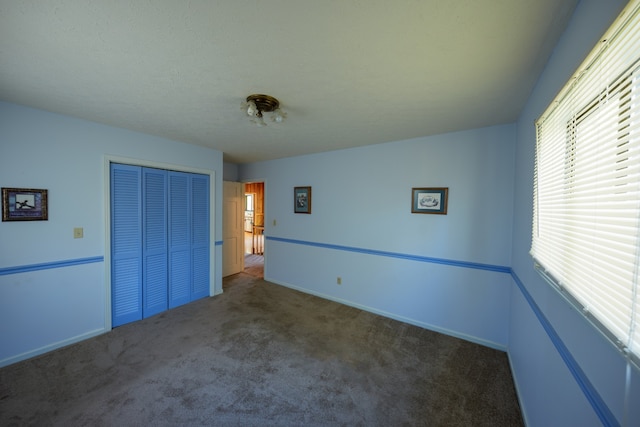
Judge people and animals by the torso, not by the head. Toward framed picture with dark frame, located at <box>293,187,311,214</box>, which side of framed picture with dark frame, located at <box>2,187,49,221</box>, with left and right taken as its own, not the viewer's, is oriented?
left

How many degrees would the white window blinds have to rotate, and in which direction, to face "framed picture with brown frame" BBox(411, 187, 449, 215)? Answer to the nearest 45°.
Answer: approximately 45° to its right

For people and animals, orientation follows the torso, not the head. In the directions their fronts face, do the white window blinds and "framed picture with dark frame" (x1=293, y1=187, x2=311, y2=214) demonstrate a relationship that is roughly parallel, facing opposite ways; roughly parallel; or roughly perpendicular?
roughly perpendicular

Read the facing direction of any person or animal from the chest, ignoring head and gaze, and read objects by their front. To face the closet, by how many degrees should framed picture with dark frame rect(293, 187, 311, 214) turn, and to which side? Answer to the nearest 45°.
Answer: approximately 45° to its right

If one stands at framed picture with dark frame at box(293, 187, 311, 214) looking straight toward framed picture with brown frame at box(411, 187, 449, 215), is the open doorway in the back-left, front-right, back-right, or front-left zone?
back-left

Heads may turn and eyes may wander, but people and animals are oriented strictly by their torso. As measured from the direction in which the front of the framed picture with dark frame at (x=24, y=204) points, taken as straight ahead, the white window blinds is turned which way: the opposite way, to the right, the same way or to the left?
the opposite way

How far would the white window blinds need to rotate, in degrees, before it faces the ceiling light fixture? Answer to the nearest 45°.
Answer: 0° — it already faces it

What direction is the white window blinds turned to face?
to the viewer's left
